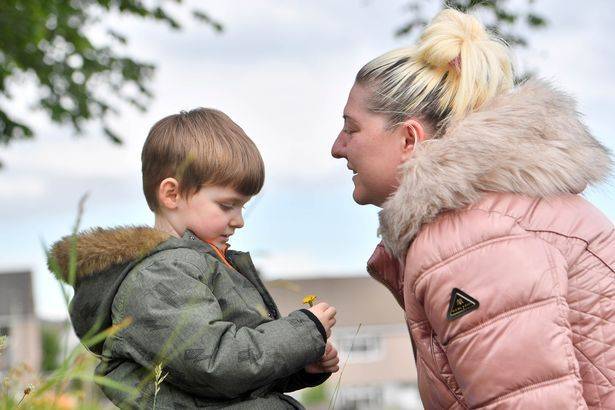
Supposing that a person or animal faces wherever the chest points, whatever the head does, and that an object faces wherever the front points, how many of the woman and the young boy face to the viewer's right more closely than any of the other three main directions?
1

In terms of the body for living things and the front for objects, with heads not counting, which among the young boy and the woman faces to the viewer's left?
the woman

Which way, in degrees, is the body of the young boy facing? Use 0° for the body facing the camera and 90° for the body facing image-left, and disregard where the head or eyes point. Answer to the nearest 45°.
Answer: approximately 270°

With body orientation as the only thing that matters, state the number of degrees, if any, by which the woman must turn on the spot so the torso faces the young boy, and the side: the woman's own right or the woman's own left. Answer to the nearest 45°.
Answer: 0° — they already face them

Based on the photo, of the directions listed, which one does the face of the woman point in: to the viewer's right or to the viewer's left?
to the viewer's left

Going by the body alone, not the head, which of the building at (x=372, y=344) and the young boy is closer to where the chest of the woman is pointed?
the young boy

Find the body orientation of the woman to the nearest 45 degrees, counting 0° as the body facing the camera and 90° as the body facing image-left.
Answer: approximately 90°

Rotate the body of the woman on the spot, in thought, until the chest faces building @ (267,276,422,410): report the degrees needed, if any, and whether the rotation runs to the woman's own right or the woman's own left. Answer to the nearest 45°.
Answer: approximately 90° to the woman's own right

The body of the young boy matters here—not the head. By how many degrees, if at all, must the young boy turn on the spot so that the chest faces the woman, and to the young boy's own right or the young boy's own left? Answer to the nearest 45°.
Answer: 0° — they already face them

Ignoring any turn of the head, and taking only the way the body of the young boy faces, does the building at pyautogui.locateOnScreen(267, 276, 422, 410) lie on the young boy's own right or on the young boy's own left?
on the young boy's own left
